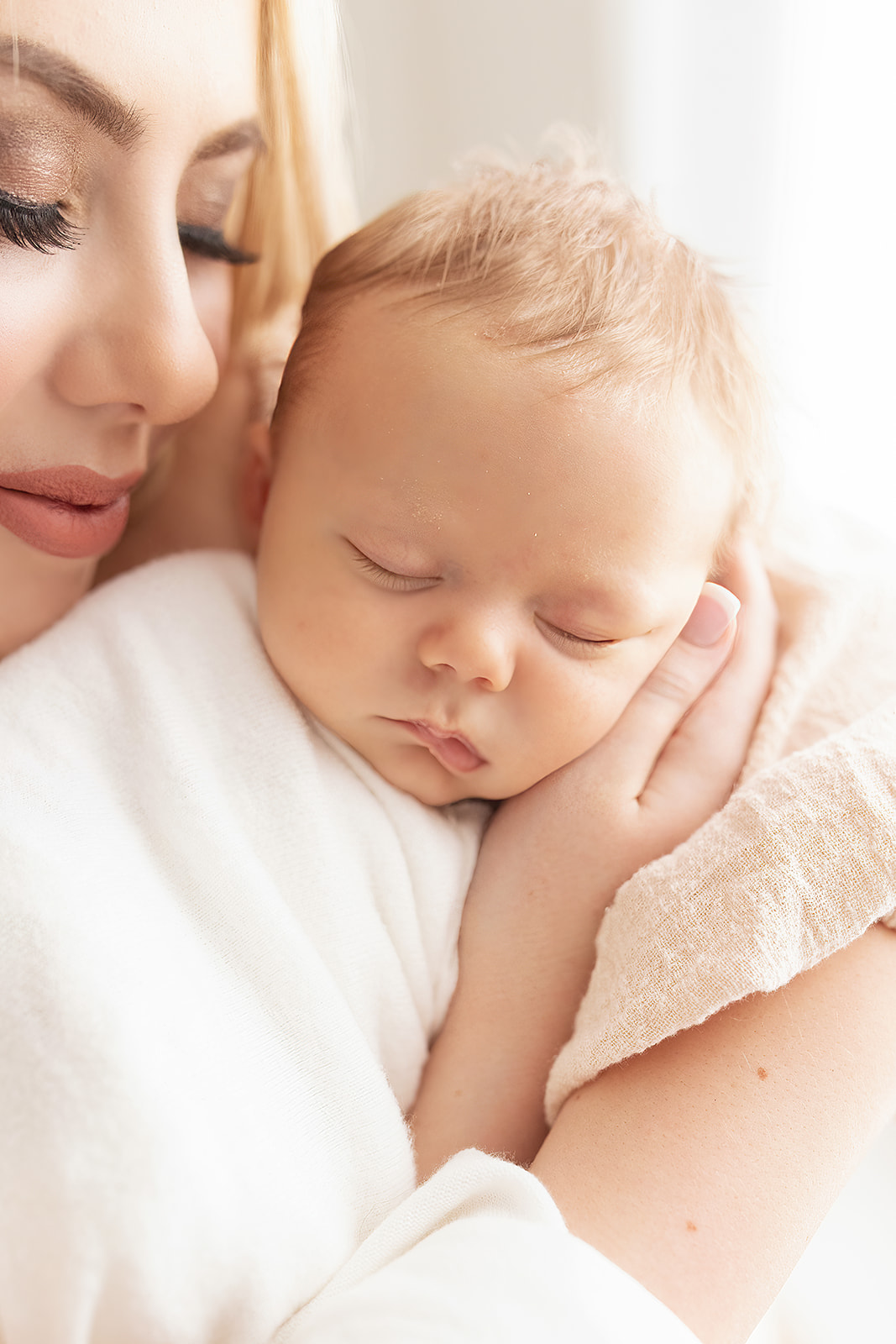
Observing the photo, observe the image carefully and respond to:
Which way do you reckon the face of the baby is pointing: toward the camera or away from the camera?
toward the camera

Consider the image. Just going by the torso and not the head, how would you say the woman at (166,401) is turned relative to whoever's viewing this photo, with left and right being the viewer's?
facing the viewer and to the right of the viewer

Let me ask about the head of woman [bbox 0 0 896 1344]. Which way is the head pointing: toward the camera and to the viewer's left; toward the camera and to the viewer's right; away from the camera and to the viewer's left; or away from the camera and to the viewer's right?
toward the camera and to the viewer's right
